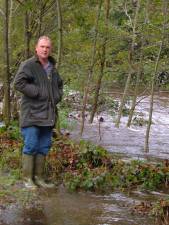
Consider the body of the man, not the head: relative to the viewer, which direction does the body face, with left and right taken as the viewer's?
facing the viewer and to the right of the viewer

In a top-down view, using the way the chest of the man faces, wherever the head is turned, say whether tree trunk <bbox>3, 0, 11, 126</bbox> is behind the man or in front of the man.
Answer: behind
